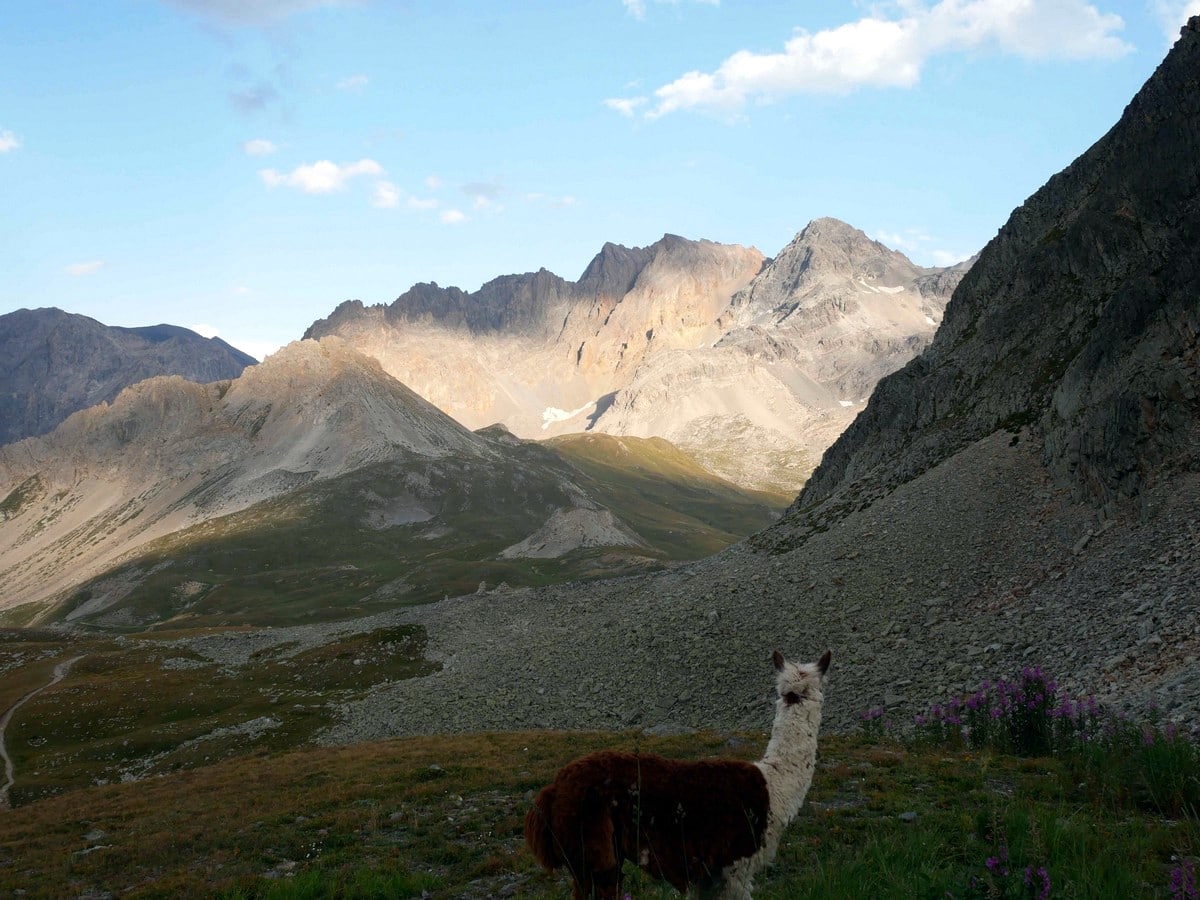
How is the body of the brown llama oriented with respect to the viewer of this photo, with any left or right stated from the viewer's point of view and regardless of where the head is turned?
facing to the right of the viewer
